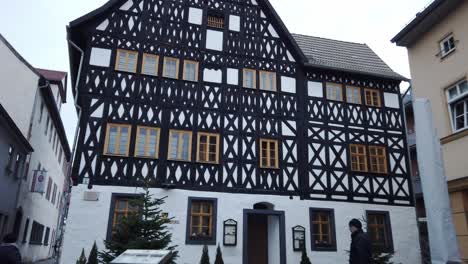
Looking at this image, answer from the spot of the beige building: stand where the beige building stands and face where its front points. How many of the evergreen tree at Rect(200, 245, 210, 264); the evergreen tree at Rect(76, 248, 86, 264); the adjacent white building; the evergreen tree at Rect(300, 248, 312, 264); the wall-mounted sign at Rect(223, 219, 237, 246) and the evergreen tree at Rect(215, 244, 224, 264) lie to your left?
0

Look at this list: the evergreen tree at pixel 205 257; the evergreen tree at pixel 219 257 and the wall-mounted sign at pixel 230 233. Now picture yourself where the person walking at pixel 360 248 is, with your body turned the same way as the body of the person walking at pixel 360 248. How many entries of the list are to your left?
0

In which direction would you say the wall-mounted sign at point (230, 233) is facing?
toward the camera

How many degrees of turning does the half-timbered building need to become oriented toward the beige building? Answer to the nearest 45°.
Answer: approximately 45° to its left

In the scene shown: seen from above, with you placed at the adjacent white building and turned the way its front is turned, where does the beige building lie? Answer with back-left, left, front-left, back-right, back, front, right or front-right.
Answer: front

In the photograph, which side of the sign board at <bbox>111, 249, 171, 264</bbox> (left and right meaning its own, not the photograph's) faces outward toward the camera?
front

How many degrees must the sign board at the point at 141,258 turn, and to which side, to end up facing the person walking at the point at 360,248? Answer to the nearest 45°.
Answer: approximately 90° to its left

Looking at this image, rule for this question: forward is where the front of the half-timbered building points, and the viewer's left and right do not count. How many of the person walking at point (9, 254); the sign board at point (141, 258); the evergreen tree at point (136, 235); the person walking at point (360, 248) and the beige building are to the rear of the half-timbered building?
0

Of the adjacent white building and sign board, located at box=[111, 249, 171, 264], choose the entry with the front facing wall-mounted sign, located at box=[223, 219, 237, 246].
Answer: the adjacent white building

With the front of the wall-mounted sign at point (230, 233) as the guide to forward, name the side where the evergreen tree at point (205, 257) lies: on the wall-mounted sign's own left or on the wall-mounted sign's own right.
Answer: on the wall-mounted sign's own right

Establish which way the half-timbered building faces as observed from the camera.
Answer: facing the viewer

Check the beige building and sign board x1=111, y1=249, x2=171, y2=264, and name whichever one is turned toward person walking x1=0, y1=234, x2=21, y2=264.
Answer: the beige building

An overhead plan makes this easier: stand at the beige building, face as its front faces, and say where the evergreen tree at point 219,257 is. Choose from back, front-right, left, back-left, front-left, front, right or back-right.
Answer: front-right

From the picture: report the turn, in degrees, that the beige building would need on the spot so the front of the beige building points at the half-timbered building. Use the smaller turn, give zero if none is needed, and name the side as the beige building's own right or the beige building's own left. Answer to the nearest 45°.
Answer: approximately 45° to the beige building's own right
